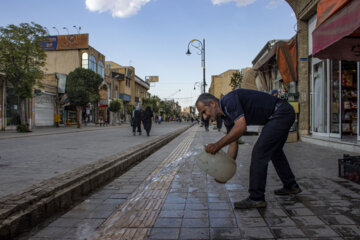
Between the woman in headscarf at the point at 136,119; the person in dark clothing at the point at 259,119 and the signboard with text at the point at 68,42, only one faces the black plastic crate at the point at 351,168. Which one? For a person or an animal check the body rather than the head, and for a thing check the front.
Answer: the signboard with text

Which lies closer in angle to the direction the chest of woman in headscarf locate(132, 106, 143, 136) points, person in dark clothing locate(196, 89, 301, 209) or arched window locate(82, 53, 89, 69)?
the arched window

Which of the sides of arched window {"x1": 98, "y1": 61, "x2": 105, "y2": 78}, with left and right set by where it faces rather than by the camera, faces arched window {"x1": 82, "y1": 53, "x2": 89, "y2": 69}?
right

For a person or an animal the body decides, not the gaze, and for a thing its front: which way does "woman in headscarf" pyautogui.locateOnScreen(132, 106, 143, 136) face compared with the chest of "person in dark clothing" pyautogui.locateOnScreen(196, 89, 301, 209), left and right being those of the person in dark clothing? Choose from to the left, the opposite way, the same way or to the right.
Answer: to the right

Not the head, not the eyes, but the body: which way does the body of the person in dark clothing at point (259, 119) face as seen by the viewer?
to the viewer's left

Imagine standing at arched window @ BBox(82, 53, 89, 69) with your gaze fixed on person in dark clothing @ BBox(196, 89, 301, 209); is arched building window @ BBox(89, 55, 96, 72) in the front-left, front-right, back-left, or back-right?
back-left

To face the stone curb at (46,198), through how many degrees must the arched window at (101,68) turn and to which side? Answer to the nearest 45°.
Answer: approximately 45° to its right
